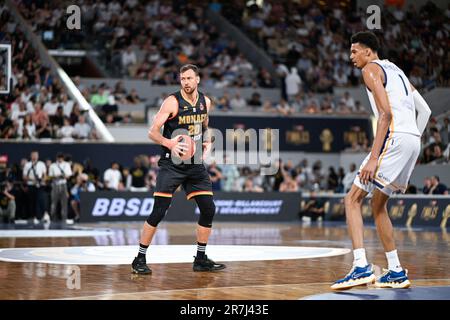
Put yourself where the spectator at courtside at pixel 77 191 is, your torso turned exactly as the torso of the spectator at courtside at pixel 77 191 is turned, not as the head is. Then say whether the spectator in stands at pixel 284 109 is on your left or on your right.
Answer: on your left

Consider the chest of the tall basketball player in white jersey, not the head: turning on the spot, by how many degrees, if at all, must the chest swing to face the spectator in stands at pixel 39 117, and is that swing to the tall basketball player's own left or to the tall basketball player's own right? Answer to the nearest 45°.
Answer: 0° — they already face them

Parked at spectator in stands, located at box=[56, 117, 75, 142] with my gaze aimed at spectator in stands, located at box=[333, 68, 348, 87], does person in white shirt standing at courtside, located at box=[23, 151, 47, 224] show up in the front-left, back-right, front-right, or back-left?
back-right

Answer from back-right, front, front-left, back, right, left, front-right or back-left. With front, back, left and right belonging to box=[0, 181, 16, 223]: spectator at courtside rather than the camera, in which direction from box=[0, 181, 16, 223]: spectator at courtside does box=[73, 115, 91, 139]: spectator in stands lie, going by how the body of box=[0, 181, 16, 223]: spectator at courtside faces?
left

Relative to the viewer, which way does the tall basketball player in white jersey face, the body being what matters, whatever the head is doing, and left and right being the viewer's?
facing away from the viewer and to the left of the viewer

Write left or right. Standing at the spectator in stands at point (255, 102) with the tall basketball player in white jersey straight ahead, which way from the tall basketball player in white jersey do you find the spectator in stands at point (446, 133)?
left

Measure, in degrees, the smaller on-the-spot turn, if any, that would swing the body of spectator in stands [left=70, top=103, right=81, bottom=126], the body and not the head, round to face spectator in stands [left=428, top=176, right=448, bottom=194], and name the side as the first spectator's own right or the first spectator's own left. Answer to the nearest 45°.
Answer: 0° — they already face them

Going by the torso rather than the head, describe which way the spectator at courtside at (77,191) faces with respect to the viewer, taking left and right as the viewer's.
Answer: facing the viewer and to the right of the viewer

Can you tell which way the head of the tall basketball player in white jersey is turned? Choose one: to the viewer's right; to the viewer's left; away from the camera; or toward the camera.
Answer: to the viewer's left

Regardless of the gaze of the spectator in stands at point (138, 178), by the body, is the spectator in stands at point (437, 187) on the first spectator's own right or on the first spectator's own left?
on the first spectator's own left
